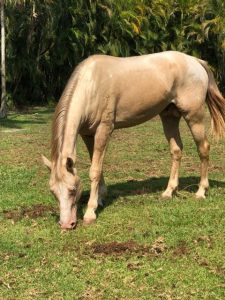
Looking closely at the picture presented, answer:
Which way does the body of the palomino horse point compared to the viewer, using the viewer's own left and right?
facing the viewer and to the left of the viewer
